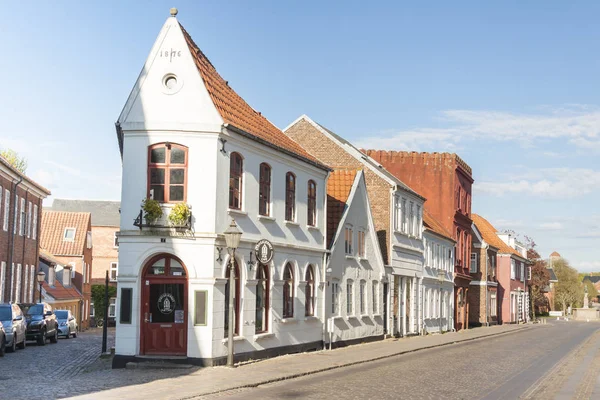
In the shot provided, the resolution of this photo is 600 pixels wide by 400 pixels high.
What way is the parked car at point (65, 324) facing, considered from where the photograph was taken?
facing the viewer and to the left of the viewer

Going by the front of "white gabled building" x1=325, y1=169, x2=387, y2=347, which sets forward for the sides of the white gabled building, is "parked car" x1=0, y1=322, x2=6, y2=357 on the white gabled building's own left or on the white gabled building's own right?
on the white gabled building's own right

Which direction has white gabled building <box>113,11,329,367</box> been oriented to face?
toward the camera

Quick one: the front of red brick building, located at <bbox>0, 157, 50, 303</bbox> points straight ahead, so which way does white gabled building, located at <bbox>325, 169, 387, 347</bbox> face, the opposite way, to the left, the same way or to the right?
the same way

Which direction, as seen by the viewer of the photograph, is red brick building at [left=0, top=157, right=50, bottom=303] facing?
facing the viewer and to the right of the viewer

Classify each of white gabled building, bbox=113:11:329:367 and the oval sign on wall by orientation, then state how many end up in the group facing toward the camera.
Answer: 2

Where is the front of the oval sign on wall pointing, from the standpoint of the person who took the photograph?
facing the viewer

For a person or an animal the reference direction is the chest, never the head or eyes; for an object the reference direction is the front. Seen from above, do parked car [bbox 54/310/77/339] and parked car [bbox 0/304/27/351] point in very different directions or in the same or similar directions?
same or similar directions

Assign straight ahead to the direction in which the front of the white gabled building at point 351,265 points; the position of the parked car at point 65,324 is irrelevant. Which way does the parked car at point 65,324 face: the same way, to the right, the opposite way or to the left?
to the right

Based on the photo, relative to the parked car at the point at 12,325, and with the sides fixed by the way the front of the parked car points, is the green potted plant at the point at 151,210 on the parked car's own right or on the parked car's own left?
on the parked car's own left

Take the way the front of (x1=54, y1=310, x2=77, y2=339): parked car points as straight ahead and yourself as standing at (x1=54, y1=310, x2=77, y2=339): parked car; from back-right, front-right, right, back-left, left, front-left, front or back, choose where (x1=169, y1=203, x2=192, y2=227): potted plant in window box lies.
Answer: front-left

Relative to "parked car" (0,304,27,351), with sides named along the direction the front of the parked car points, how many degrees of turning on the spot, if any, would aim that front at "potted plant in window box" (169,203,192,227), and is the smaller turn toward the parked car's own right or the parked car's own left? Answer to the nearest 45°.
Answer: approximately 90° to the parked car's own left

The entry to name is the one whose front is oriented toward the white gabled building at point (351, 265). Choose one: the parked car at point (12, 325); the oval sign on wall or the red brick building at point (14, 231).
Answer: the red brick building
